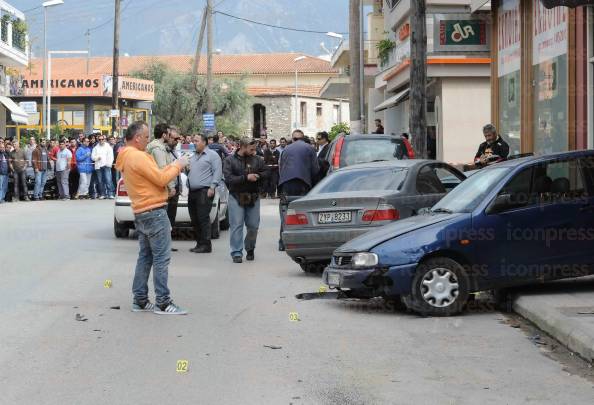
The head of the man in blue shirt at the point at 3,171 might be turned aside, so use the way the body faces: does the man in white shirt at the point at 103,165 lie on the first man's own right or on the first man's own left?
on the first man's own left

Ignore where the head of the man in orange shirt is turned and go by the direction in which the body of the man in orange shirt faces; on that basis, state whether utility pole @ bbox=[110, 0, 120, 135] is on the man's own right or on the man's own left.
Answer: on the man's own left

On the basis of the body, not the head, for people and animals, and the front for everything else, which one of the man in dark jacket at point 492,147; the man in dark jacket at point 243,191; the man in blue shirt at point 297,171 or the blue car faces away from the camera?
the man in blue shirt

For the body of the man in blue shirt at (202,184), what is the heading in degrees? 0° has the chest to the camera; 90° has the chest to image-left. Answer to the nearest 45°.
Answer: approximately 45°

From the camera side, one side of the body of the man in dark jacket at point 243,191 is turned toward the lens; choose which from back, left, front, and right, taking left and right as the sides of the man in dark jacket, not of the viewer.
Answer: front

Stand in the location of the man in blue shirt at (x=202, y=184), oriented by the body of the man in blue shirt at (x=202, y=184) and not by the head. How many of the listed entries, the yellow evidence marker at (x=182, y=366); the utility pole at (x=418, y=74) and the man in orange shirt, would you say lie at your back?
1

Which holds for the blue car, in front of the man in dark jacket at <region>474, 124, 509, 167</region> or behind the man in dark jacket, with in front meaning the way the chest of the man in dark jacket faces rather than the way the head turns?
in front

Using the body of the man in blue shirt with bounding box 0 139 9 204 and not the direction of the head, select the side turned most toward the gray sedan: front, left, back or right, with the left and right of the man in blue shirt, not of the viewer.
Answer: front

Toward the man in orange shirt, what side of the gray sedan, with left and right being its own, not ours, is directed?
back

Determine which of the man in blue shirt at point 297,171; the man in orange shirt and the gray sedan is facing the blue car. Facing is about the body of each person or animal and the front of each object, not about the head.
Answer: the man in orange shirt

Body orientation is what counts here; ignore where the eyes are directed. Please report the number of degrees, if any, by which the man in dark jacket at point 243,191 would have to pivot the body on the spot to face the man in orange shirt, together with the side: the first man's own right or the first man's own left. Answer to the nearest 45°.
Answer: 0° — they already face them

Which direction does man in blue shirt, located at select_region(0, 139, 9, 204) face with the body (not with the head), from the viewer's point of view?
toward the camera

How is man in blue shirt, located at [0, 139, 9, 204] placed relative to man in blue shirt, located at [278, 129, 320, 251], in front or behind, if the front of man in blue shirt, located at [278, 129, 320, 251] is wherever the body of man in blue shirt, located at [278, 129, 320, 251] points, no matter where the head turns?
in front

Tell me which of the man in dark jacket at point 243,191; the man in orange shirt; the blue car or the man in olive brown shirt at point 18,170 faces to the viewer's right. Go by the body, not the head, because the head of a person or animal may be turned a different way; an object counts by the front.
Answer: the man in orange shirt

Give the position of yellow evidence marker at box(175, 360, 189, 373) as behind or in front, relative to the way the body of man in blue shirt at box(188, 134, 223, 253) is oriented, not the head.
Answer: in front

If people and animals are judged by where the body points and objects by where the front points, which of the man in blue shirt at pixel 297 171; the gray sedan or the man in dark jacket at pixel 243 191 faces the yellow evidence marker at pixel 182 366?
the man in dark jacket

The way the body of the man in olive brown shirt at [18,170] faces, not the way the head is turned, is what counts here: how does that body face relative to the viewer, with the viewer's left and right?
facing the viewer
